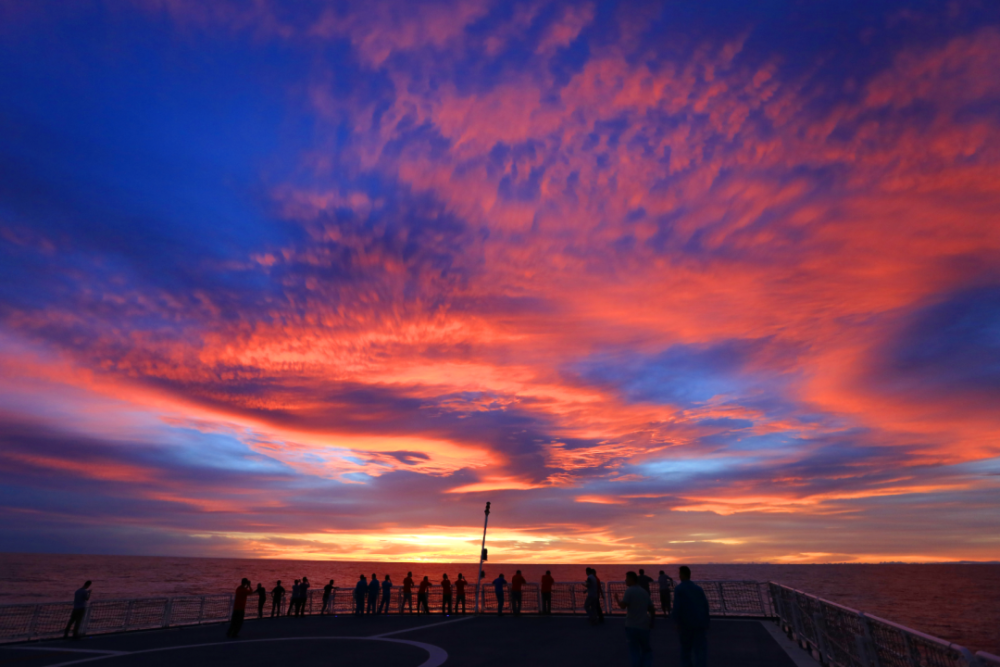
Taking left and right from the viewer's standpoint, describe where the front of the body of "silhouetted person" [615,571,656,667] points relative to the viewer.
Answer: facing away from the viewer and to the left of the viewer

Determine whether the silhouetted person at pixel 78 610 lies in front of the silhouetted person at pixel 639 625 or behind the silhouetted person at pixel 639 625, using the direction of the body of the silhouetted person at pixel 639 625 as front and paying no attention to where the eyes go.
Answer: in front

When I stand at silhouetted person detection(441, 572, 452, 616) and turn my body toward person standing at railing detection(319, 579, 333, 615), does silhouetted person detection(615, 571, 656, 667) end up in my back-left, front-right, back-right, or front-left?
back-left

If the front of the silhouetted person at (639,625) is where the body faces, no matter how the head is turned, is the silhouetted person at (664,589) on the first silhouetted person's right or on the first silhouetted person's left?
on the first silhouetted person's right

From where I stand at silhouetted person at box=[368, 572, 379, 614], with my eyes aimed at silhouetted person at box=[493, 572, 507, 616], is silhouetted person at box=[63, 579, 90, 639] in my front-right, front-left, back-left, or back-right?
back-right
